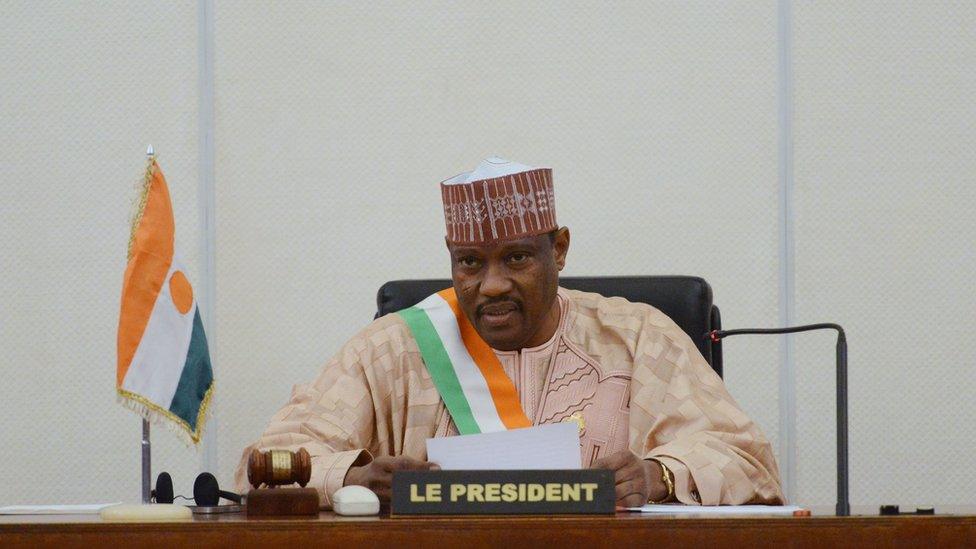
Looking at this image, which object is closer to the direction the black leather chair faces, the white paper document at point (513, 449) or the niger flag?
the white paper document

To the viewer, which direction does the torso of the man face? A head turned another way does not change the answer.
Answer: toward the camera

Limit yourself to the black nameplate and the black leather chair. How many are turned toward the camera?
2

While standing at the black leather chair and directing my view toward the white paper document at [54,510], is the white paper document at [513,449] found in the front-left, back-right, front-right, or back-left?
front-left

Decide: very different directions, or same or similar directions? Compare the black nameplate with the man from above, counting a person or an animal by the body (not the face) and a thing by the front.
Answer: same or similar directions

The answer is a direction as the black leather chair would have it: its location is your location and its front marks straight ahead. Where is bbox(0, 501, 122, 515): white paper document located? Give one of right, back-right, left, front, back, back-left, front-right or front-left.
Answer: front-right

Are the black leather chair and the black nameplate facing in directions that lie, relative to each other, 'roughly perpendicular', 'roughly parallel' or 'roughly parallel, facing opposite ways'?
roughly parallel

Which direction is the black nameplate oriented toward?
toward the camera

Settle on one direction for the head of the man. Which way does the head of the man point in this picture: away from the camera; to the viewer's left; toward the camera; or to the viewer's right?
toward the camera
